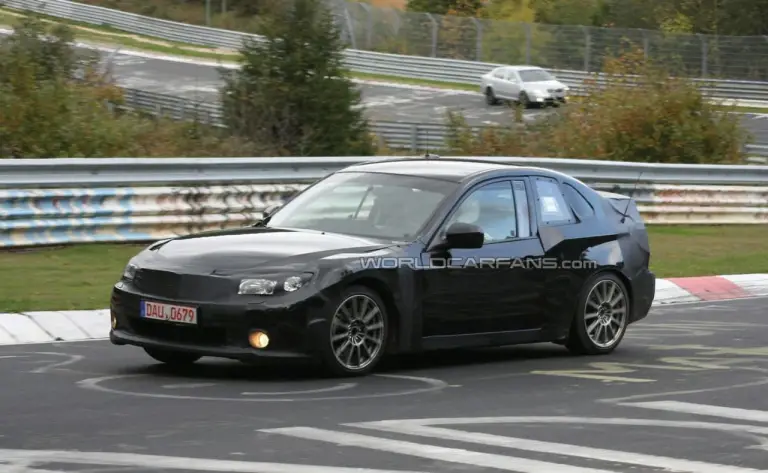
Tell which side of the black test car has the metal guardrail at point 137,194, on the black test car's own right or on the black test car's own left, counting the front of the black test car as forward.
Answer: on the black test car's own right

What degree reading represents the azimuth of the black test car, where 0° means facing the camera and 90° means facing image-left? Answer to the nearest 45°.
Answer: approximately 45°

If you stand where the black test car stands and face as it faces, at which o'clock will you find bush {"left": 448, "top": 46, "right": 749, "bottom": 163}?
The bush is roughly at 5 o'clock from the black test car.

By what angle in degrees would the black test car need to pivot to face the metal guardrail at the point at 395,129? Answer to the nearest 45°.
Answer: approximately 135° to its right

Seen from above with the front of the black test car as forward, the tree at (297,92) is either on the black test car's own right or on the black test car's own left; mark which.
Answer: on the black test car's own right
